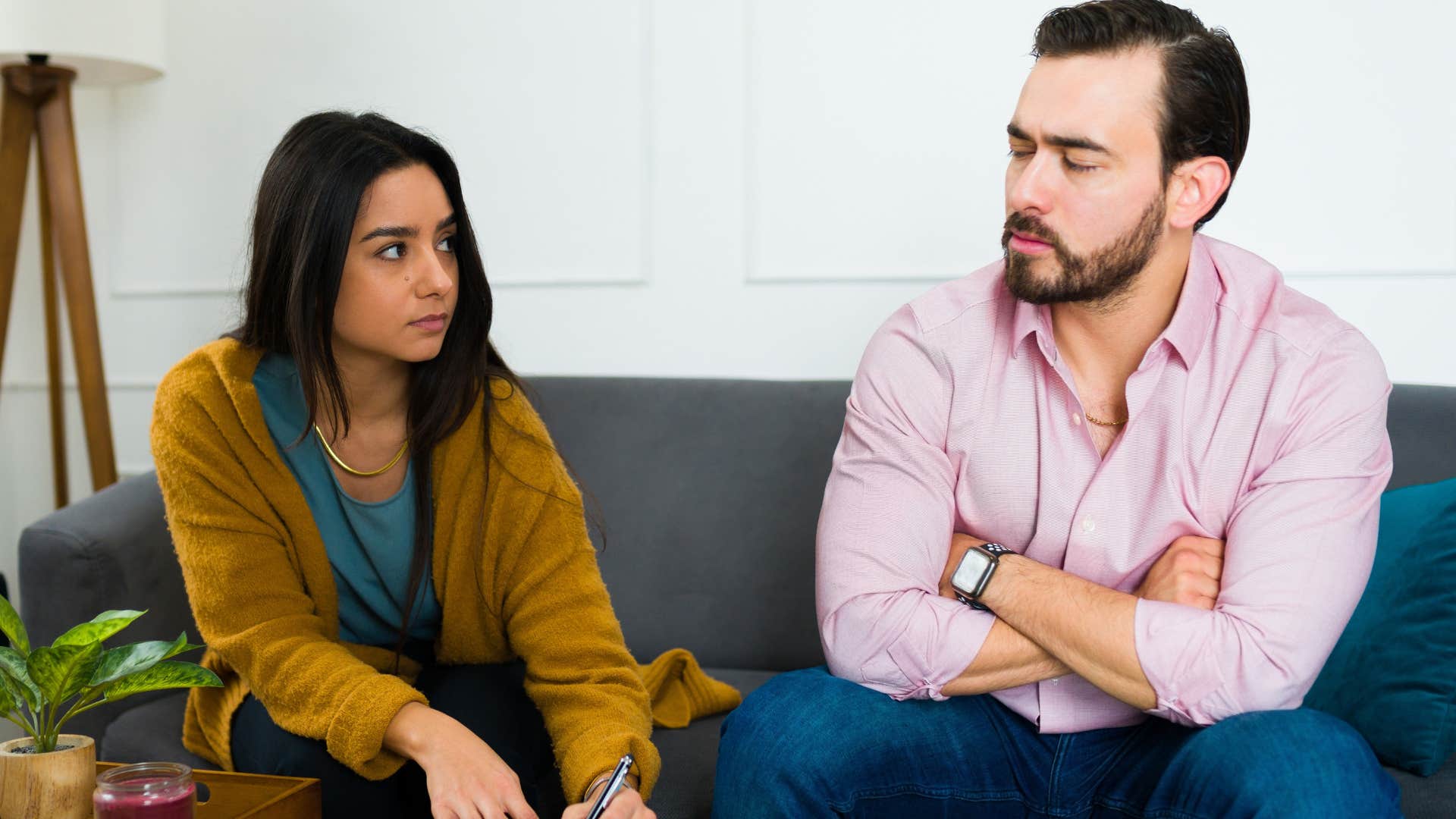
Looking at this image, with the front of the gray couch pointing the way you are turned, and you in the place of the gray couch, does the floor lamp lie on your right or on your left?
on your right

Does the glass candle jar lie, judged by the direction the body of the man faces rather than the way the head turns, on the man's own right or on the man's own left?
on the man's own right

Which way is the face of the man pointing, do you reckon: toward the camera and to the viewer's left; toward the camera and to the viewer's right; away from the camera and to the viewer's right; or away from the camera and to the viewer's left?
toward the camera and to the viewer's left

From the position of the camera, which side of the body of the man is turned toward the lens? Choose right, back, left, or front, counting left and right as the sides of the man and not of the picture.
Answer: front

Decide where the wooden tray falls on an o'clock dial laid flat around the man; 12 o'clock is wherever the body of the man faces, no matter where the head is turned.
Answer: The wooden tray is roughly at 2 o'clock from the man.

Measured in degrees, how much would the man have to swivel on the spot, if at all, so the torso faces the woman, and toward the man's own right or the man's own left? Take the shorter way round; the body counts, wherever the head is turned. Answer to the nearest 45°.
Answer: approximately 90° to the man's own right

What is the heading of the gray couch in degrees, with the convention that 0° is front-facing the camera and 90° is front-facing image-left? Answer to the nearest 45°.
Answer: approximately 0°

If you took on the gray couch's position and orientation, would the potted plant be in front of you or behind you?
in front

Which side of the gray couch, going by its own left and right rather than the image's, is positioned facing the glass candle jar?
front
